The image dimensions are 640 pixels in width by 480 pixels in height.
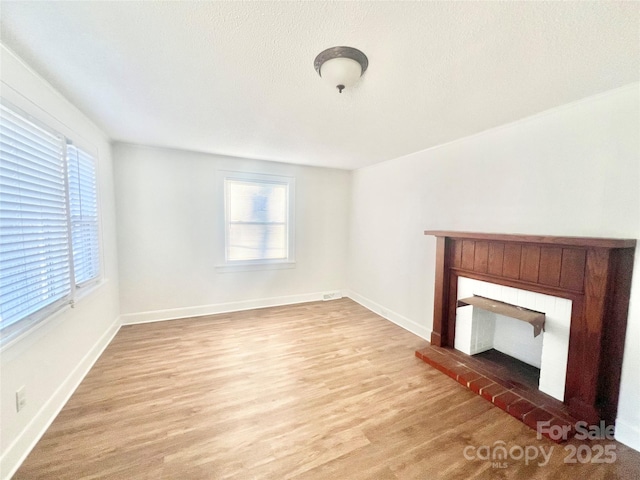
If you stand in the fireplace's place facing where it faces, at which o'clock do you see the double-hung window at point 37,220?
The double-hung window is roughly at 12 o'clock from the fireplace.

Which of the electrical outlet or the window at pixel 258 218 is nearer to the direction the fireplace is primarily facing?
the electrical outlet

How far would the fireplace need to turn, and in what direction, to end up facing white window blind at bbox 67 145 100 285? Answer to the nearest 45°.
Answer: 0° — it already faces it

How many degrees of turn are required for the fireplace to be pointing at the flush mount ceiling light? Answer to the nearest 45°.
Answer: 0° — it already faces it

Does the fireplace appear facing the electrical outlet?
yes

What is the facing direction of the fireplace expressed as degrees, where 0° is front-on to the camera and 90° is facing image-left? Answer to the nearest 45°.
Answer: approximately 45°
